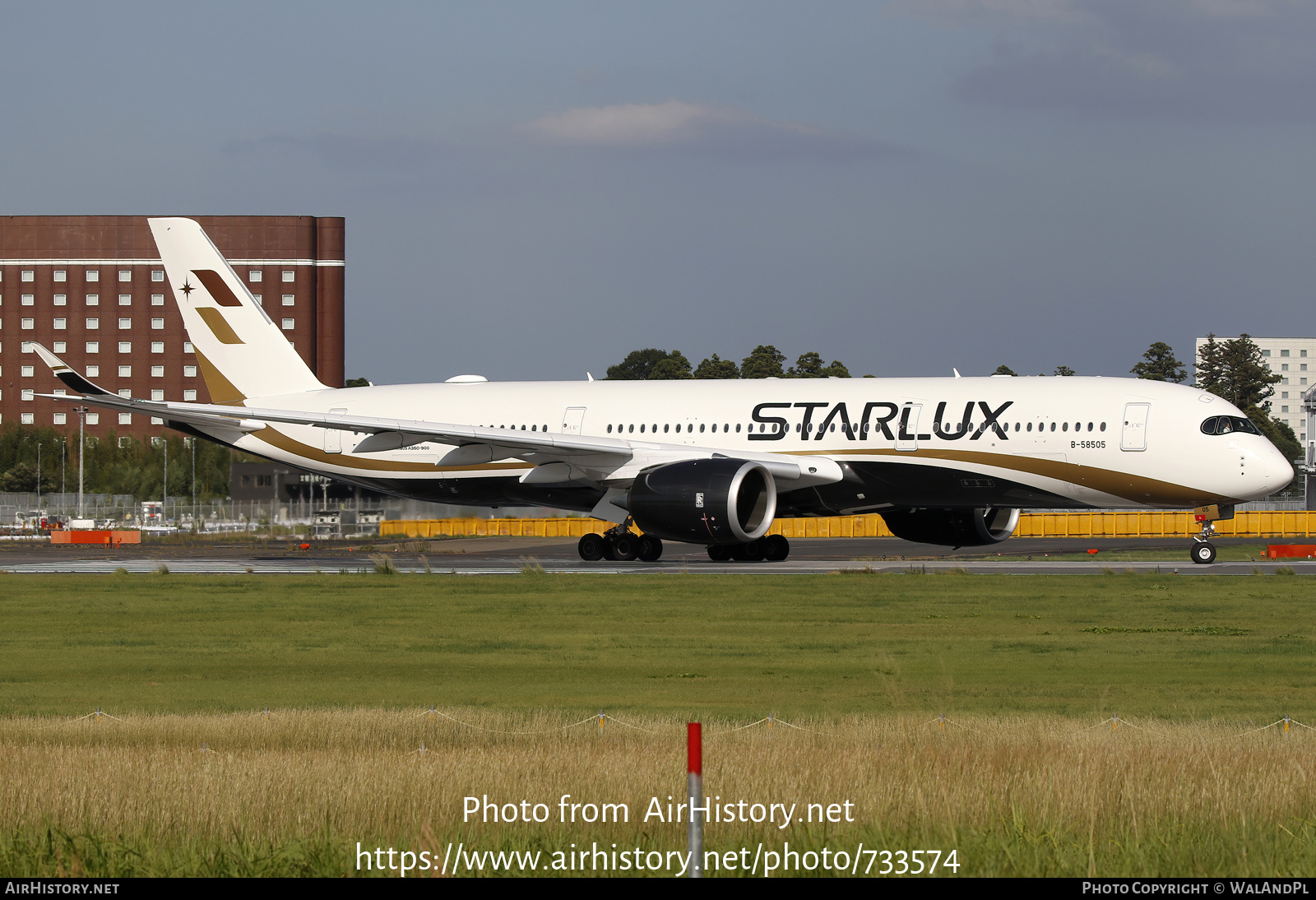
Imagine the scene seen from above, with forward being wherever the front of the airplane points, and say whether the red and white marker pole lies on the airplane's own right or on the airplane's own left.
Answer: on the airplane's own right

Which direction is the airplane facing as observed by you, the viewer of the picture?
facing the viewer and to the right of the viewer
